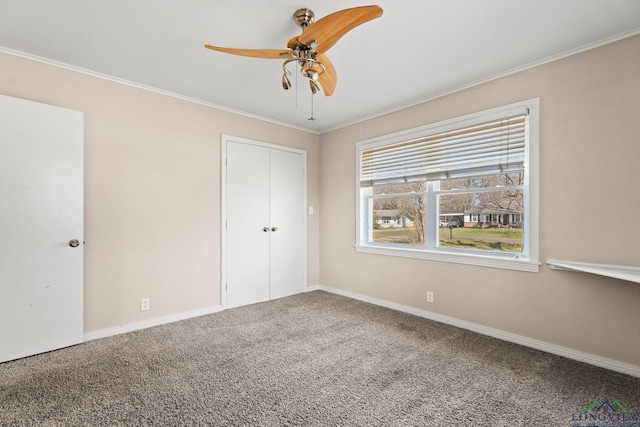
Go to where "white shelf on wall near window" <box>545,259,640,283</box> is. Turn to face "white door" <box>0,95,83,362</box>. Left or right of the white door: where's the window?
right

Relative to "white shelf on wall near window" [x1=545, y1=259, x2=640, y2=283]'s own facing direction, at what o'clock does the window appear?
The window is roughly at 2 o'clock from the white shelf on wall near window.

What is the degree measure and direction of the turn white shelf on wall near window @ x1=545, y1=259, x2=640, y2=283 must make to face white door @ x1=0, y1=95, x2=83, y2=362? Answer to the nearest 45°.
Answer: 0° — it already faces it

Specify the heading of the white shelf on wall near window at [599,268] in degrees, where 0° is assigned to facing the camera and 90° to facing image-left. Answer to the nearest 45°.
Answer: approximately 45°

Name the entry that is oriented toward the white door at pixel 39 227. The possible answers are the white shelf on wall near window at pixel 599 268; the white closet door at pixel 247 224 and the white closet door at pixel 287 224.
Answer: the white shelf on wall near window

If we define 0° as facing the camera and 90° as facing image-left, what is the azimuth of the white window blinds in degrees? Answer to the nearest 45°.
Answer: approximately 45°

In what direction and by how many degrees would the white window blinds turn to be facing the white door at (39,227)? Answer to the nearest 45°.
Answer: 0° — it already faces it
